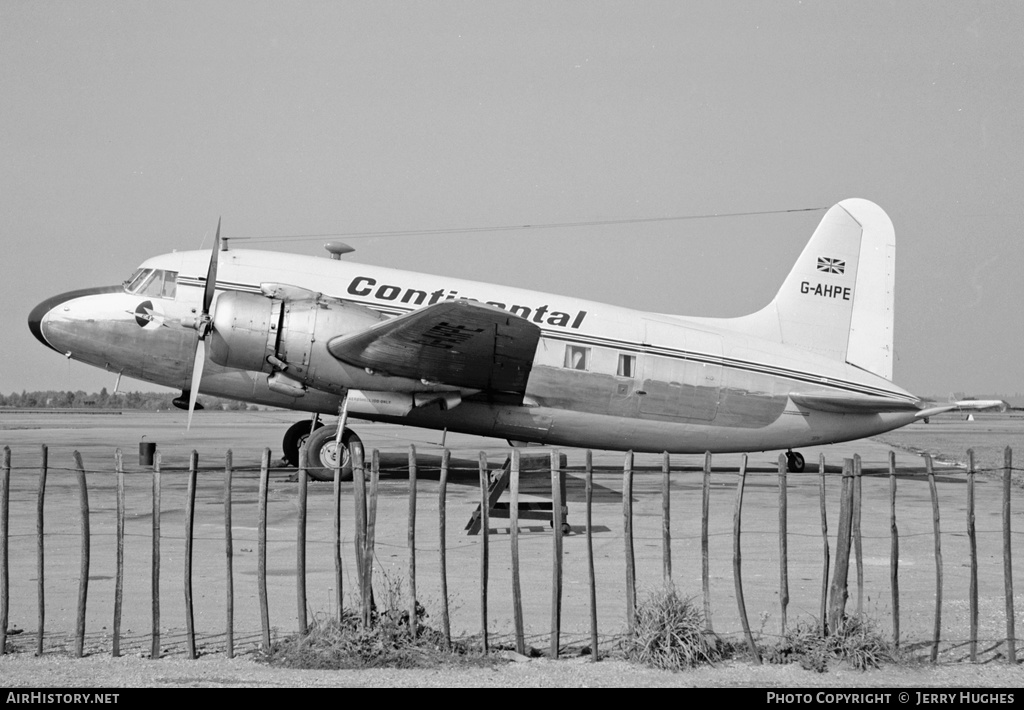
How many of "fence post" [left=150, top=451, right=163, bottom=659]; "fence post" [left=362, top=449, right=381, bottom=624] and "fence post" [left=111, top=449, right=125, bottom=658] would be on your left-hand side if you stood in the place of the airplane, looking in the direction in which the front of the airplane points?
3

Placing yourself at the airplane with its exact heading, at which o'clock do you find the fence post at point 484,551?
The fence post is roughly at 9 o'clock from the airplane.

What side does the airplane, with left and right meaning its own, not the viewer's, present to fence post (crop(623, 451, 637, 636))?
left

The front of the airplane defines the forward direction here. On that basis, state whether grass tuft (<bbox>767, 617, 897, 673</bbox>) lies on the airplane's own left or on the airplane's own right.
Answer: on the airplane's own left

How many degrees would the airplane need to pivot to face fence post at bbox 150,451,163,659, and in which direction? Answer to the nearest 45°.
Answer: approximately 90° to its left

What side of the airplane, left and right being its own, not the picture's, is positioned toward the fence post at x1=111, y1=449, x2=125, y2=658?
left

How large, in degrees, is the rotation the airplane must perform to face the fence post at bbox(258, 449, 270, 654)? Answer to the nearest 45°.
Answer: approximately 90° to its left

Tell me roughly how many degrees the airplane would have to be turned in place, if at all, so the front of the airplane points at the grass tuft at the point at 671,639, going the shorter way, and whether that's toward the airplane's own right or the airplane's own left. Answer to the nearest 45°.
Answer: approximately 90° to the airplane's own left

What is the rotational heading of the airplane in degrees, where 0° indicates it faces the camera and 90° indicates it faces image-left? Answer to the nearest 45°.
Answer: approximately 90°

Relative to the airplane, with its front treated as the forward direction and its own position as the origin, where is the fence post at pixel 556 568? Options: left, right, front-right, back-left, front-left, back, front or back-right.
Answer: left
